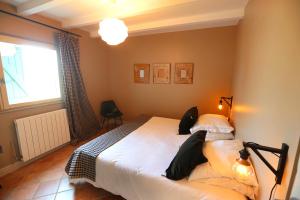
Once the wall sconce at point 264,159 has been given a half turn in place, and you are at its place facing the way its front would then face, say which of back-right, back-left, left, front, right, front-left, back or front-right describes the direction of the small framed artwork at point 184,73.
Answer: back-left

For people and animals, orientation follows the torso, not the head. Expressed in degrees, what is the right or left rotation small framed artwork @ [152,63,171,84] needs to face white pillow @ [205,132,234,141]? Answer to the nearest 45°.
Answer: approximately 45° to its left

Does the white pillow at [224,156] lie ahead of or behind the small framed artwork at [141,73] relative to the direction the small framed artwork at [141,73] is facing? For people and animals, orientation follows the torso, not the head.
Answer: ahead

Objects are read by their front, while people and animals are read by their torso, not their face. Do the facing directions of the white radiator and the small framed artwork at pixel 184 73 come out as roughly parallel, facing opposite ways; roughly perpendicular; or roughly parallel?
roughly perpendicular

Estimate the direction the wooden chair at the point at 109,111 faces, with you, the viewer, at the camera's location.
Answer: facing the viewer and to the right of the viewer

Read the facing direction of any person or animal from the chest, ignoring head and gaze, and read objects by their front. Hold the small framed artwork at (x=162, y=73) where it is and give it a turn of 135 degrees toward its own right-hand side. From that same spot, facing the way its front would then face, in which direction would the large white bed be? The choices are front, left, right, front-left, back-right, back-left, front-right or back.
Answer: back-left

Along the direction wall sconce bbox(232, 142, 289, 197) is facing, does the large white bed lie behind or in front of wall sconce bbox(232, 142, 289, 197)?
in front

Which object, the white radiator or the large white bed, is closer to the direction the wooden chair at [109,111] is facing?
the large white bed

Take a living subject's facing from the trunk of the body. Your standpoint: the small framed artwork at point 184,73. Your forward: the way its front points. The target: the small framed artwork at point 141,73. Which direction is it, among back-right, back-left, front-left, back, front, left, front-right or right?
right

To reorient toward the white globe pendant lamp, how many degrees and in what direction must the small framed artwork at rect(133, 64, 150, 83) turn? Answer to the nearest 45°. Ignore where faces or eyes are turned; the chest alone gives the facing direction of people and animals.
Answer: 0° — it already faces it

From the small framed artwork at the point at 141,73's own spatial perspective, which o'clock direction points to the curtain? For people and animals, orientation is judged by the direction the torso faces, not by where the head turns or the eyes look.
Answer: The curtain is roughly at 2 o'clock from the small framed artwork.

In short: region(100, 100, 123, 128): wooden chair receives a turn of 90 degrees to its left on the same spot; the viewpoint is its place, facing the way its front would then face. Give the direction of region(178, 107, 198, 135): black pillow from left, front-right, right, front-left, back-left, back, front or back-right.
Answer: right

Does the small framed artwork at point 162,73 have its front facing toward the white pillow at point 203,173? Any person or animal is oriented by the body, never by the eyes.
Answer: yes

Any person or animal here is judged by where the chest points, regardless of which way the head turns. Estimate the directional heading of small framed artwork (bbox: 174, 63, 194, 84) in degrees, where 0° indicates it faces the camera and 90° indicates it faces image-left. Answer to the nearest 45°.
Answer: approximately 0°

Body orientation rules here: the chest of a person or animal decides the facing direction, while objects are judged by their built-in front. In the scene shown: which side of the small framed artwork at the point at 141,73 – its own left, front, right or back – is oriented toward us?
front

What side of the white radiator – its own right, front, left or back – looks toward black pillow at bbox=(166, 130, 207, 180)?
front

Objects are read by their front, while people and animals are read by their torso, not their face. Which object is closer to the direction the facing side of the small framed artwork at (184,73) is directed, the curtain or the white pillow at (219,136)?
the white pillow
